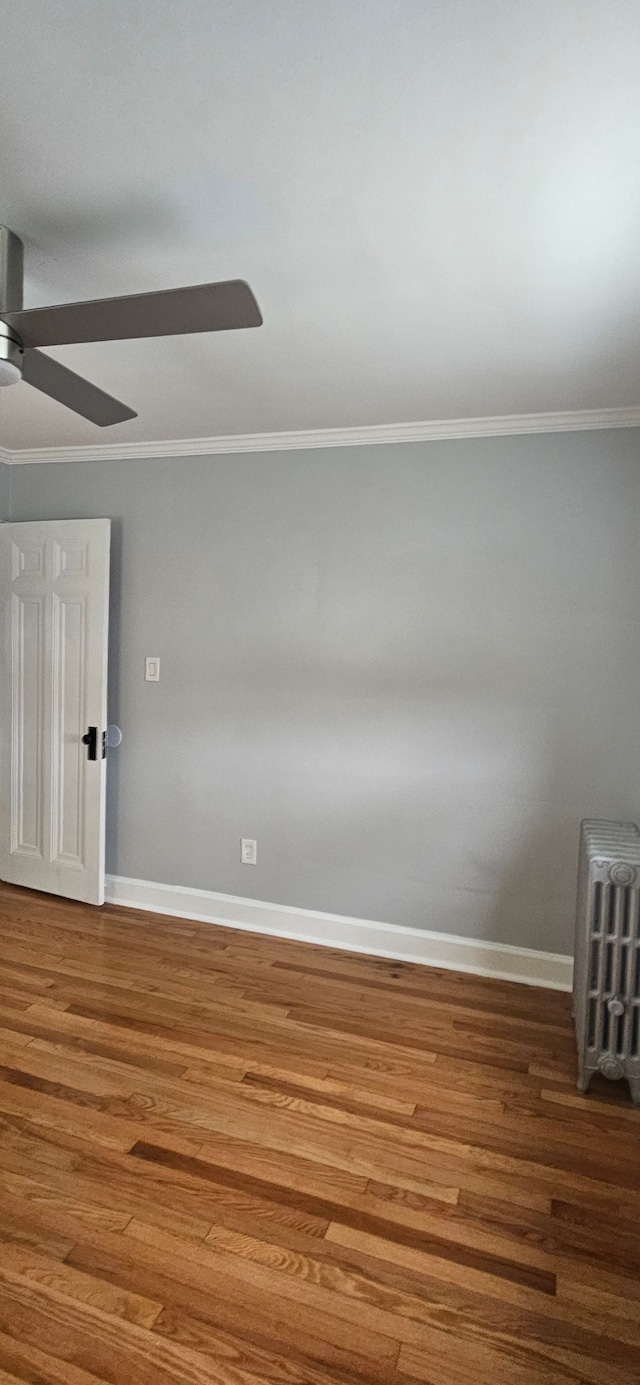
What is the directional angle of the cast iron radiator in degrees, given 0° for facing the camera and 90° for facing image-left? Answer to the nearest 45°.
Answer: approximately 90°

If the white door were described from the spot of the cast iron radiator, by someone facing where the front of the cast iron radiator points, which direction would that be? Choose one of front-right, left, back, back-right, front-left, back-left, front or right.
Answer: front
